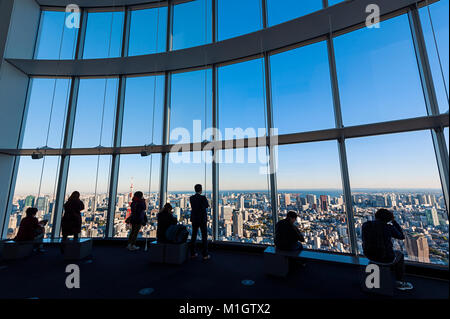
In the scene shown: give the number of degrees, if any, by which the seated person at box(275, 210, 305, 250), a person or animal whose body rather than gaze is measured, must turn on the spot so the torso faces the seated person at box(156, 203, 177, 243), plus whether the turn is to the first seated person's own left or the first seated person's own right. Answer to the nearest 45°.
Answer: approximately 135° to the first seated person's own left

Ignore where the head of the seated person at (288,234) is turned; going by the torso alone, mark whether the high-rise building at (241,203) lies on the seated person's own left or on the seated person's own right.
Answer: on the seated person's own left

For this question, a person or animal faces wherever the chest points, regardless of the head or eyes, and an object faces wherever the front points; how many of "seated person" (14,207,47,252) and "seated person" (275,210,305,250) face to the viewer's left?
0

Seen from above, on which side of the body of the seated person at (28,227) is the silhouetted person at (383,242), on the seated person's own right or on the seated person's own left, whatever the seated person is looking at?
on the seated person's own right

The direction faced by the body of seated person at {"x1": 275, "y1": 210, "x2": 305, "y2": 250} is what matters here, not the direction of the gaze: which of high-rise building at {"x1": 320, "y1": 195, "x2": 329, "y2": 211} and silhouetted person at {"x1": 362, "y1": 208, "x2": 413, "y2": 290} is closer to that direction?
the high-rise building

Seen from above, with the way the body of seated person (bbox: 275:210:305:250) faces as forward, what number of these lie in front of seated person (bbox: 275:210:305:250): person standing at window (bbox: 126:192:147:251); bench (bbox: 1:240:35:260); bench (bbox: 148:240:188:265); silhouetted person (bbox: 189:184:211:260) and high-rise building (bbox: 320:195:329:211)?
1

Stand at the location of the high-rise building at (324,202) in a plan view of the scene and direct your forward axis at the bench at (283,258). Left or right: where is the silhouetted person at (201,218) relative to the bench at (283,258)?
right

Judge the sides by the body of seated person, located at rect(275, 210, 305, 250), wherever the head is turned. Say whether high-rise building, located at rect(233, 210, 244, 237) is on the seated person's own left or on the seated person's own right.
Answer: on the seated person's own left

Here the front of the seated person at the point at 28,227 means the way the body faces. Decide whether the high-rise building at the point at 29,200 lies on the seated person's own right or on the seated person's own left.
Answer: on the seated person's own left

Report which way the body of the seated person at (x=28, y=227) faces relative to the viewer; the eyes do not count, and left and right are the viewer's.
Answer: facing away from the viewer and to the right of the viewer

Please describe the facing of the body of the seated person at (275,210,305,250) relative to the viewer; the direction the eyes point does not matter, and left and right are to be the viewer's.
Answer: facing away from the viewer and to the right of the viewer

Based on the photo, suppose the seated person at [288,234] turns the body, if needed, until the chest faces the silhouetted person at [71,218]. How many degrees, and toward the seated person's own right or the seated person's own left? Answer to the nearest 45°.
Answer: approximately 135° to the seated person's own left

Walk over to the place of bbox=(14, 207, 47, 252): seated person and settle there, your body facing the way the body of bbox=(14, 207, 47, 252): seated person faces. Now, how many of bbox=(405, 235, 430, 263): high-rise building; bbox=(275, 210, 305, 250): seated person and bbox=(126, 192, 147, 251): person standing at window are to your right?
3

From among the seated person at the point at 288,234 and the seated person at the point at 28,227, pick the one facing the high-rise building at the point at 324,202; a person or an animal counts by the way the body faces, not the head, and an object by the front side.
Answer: the seated person at the point at 288,234
